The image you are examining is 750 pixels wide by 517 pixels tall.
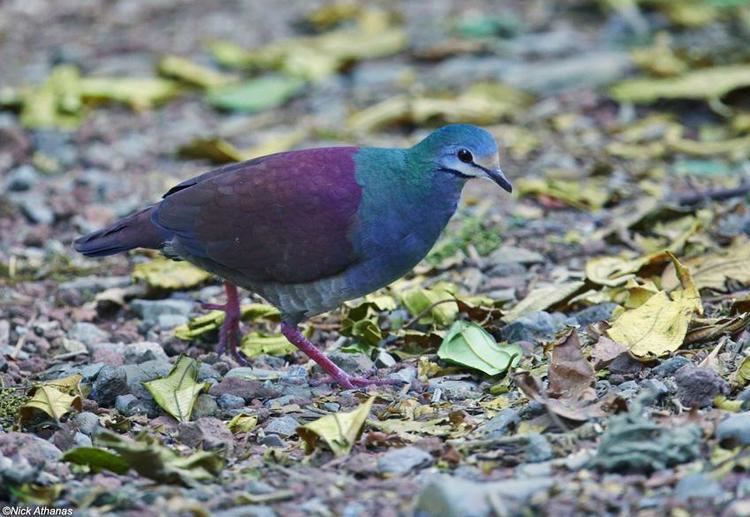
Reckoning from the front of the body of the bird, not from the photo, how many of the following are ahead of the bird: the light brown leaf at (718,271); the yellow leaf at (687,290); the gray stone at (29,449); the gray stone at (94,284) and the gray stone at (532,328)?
3

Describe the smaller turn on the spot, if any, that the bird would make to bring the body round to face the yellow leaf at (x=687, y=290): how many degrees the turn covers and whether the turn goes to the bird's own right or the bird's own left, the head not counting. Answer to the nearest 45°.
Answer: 0° — it already faces it

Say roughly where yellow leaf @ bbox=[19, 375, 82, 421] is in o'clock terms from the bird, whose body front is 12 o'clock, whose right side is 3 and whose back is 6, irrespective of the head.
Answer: The yellow leaf is roughly at 5 o'clock from the bird.

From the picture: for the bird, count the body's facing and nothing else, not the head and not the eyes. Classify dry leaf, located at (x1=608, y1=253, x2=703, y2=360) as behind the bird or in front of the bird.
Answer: in front

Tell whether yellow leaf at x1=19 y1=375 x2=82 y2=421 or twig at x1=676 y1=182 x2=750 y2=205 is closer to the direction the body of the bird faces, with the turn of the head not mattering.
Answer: the twig

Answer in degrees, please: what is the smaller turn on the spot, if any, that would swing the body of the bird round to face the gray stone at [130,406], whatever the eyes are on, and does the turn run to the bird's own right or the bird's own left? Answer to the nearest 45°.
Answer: approximately 135° to the bird's own right

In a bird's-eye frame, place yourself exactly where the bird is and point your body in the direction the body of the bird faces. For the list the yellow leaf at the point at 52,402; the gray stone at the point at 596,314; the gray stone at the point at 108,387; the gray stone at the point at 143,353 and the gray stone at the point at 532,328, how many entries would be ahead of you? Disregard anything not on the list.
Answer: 2

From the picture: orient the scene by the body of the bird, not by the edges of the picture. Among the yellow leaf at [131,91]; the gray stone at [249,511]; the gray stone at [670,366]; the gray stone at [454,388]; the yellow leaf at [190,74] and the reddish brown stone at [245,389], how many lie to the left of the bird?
2

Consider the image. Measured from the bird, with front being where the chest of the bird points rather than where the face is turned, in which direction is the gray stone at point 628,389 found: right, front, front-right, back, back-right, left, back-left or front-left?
front-right

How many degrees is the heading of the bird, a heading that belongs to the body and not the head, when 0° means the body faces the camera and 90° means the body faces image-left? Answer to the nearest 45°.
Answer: approximately 270°

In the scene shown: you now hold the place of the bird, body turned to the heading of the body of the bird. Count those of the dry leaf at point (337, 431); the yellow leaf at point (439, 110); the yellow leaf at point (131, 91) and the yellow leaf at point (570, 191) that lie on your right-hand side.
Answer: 1

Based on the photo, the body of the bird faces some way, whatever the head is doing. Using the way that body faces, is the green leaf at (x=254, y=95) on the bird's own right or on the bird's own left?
on the bird's own left

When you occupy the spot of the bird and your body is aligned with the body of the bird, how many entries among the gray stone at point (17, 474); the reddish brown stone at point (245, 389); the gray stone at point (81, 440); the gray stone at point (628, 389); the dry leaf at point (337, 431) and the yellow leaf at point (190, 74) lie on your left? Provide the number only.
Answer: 1

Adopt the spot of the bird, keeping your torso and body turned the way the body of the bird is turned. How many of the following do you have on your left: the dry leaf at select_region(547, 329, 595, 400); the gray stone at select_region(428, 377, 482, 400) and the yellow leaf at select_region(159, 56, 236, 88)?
1

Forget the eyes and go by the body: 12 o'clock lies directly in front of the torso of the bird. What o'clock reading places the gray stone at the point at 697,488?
The gray stone is roughly at 2 o'clock from the bird.

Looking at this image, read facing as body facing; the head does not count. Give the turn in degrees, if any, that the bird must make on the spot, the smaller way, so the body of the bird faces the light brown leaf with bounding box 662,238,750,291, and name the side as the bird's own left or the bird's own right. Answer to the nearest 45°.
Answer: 0° — it already faces it

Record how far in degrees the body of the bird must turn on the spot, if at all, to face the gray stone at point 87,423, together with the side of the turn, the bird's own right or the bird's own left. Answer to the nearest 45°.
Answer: approximately 135° to the bird's own right

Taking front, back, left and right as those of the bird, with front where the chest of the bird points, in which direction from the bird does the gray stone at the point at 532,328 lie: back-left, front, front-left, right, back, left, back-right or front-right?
front
